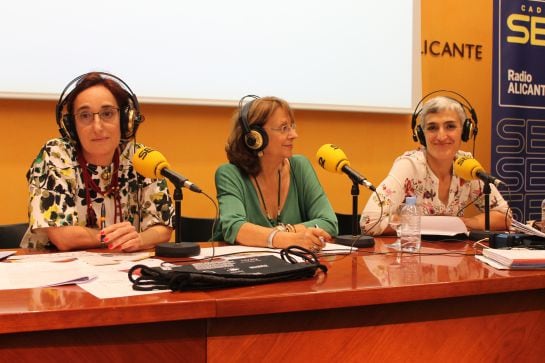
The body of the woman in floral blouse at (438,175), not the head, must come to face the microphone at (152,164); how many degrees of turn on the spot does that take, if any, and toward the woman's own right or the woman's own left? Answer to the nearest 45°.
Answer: approximately 45° to the woman's own right

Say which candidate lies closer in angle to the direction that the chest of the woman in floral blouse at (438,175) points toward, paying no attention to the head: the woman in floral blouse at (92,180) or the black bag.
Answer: the black bag

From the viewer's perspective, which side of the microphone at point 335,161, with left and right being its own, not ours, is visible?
left

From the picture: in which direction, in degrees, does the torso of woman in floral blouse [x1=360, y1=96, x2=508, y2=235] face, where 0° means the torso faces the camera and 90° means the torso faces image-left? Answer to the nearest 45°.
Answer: approximately 0°

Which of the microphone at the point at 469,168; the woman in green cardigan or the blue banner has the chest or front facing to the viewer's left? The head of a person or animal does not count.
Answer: the microphone

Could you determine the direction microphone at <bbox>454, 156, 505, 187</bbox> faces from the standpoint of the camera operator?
facing to the left of the viewer

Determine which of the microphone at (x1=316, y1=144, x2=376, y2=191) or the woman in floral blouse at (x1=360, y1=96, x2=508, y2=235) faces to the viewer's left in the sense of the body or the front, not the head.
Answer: the microphone

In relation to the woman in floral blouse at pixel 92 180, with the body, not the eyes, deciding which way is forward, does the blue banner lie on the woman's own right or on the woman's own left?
on the woman's own left
